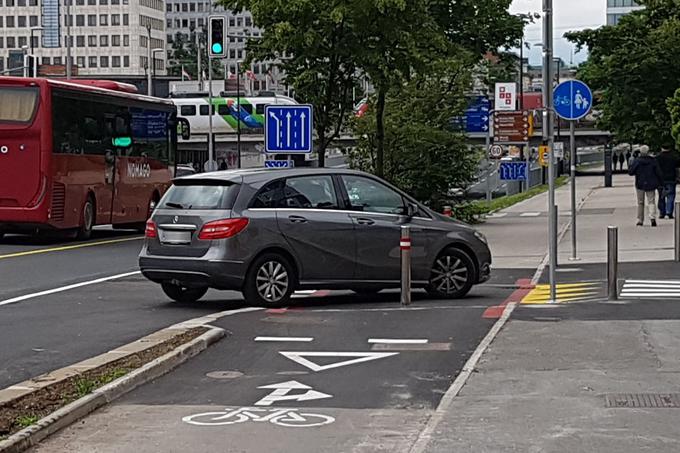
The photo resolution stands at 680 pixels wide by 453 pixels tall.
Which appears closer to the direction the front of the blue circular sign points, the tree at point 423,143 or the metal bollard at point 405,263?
the metal bollard

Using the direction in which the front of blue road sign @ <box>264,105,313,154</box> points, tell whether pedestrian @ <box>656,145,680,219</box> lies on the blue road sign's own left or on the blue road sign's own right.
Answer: on the blue road sign's own left

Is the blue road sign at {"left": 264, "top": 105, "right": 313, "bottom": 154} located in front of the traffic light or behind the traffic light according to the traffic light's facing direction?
in front

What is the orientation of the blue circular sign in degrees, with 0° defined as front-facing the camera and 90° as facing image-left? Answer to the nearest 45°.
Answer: approximately 0°

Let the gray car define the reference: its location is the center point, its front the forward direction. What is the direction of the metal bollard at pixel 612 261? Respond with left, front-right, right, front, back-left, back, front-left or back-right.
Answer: front-right

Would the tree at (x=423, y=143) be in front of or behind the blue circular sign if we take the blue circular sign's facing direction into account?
behind

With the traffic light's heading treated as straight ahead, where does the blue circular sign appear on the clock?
The blue circular sign is roughly at 10 o'clock from the traffic light.
